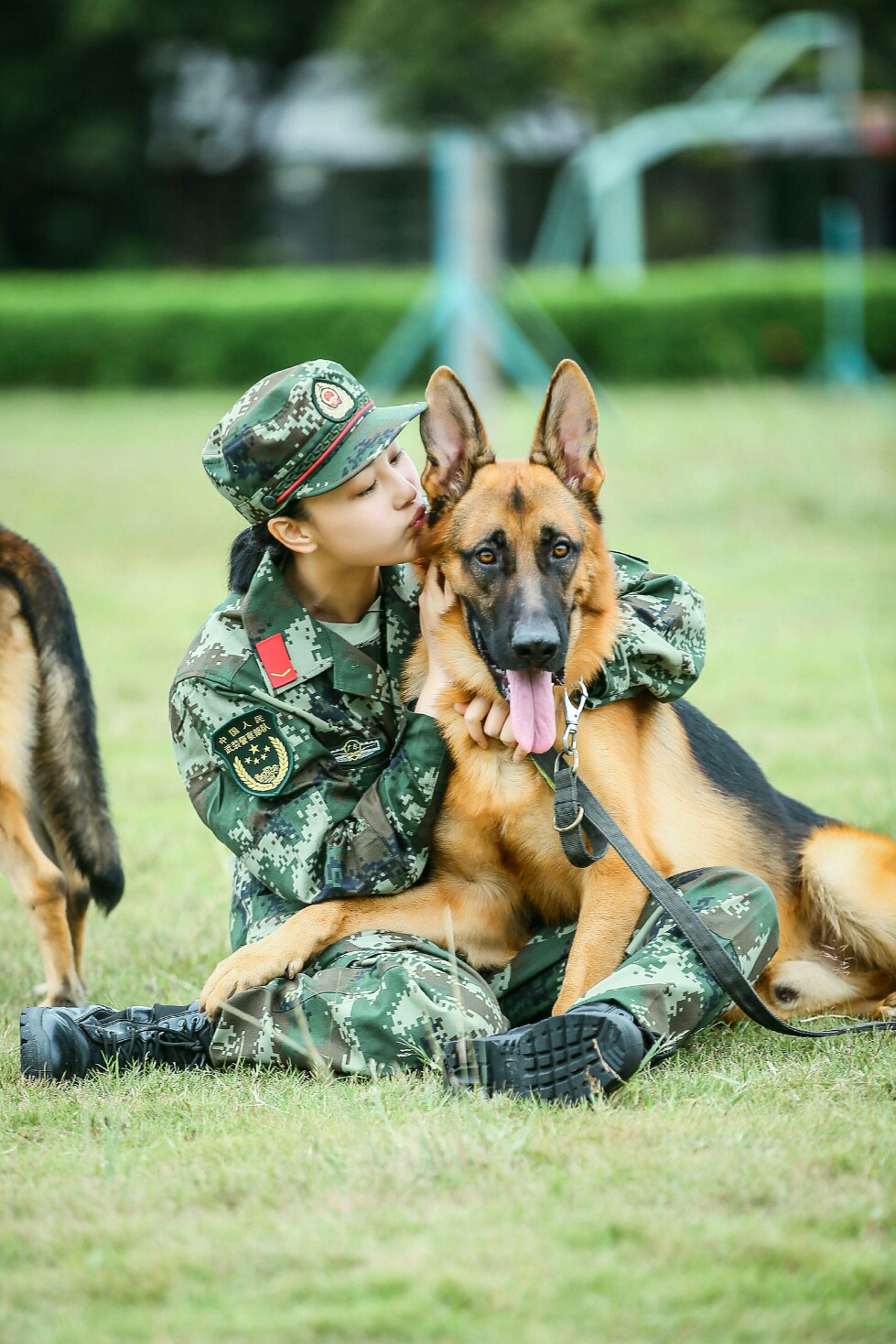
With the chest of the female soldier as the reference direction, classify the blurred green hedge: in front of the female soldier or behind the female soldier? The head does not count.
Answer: behind

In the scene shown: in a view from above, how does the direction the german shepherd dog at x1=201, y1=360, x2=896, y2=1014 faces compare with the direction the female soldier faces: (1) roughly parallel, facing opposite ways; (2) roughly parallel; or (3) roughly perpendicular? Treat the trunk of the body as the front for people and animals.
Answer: roughly perpendicular

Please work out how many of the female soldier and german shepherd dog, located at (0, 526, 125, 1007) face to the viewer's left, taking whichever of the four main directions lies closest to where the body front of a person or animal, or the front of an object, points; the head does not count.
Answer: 1

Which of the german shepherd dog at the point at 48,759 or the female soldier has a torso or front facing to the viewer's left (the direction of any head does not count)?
the german shepherd dog

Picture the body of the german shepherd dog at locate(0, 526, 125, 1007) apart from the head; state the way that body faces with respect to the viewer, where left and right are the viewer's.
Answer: facing to the left of the viewer

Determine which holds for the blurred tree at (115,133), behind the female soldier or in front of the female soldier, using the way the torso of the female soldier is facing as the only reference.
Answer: behind

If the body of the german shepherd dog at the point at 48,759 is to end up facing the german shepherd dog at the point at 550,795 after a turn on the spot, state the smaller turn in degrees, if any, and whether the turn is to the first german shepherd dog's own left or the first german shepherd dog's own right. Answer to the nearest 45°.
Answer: approximately 135° to the first german shepherd dog's own left

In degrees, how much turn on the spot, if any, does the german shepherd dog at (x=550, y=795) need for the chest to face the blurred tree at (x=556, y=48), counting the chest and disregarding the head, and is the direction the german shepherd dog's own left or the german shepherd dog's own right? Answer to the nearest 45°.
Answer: approximately 135° to the german shepherd dog's own right
